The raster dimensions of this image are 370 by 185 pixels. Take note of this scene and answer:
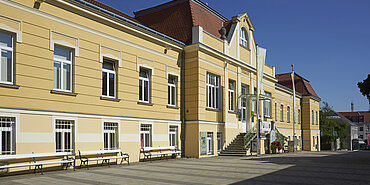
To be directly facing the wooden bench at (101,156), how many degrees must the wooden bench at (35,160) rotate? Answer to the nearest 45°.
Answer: approximately 90° to its left

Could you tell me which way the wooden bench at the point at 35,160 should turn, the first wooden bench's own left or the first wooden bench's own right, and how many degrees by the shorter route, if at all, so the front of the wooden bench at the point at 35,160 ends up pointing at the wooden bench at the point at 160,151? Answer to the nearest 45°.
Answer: approximately 90° to the first wooden bench's own left

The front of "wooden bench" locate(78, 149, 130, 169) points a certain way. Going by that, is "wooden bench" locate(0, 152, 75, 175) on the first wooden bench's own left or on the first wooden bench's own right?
on the first wooden bench's own right
